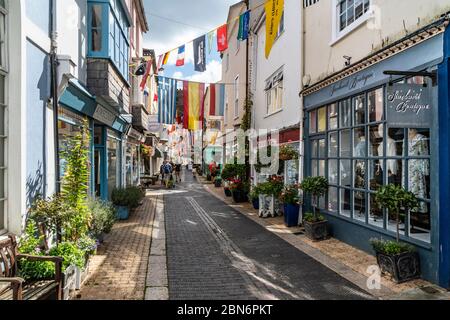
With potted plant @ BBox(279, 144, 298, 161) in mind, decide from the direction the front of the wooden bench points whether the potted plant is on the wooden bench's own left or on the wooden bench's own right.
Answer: on the wooden bench's own left

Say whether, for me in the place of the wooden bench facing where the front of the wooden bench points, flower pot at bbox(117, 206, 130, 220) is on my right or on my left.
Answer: on my left

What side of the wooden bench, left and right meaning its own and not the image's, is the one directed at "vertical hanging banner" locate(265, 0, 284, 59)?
left

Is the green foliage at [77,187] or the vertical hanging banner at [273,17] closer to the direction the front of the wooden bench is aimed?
the vertical hanging banner

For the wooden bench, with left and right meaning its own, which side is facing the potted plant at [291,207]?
left

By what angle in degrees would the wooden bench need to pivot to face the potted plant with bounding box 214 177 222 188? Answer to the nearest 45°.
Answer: approximately 90° to its left

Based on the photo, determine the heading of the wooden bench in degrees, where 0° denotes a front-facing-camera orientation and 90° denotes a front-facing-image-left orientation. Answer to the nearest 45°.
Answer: approximately 315°

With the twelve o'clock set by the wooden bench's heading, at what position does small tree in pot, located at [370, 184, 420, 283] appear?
The small tree in pot is roughly at 11 o'clock from the wooden bench.
